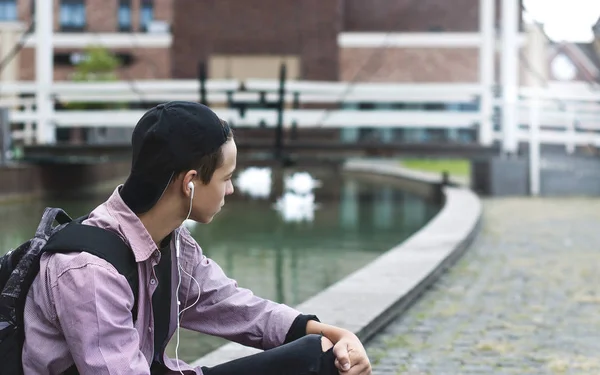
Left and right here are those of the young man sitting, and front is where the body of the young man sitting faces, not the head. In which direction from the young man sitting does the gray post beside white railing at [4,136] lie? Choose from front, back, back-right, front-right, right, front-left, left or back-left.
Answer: back-left

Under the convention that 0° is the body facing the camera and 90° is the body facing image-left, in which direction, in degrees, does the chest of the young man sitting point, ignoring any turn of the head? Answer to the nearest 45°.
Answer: approximately 315°

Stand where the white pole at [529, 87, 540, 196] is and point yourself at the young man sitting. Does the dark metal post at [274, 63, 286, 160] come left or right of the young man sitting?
right

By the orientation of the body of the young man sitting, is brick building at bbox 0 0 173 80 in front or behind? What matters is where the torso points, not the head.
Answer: behind

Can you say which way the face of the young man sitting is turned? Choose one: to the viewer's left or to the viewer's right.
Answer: to the viewer's right

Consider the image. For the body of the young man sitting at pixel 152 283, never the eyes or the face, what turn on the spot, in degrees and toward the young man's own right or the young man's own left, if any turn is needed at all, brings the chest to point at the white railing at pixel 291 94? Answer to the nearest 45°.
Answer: approximately 135° to the young man's own left
